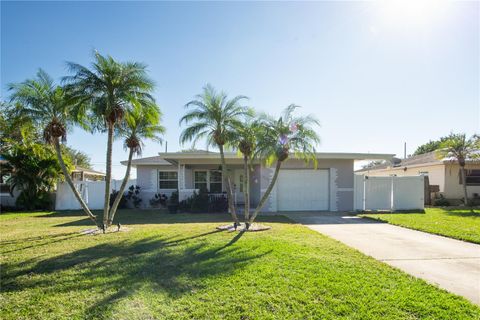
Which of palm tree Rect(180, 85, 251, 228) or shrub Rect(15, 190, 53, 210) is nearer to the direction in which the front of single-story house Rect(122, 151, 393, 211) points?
the palm tree

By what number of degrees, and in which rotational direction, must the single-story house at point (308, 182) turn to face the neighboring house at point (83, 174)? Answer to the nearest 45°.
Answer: approximately 135° to its right

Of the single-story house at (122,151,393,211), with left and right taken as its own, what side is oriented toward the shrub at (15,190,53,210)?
right

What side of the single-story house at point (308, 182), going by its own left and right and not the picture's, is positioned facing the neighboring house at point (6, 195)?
right

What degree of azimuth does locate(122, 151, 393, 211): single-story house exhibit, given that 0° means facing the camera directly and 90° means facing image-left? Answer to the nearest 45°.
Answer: approximately 0°

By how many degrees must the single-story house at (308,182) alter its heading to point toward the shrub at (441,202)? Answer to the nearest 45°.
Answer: approximately 135° to its left

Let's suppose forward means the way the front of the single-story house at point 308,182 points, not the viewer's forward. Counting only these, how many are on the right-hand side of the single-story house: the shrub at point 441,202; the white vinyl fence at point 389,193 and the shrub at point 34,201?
1

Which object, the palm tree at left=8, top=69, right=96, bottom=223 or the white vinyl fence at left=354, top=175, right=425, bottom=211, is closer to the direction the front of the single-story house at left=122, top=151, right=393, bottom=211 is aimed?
the palm tree

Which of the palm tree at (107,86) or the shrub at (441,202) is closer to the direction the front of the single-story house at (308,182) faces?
the palm tree
